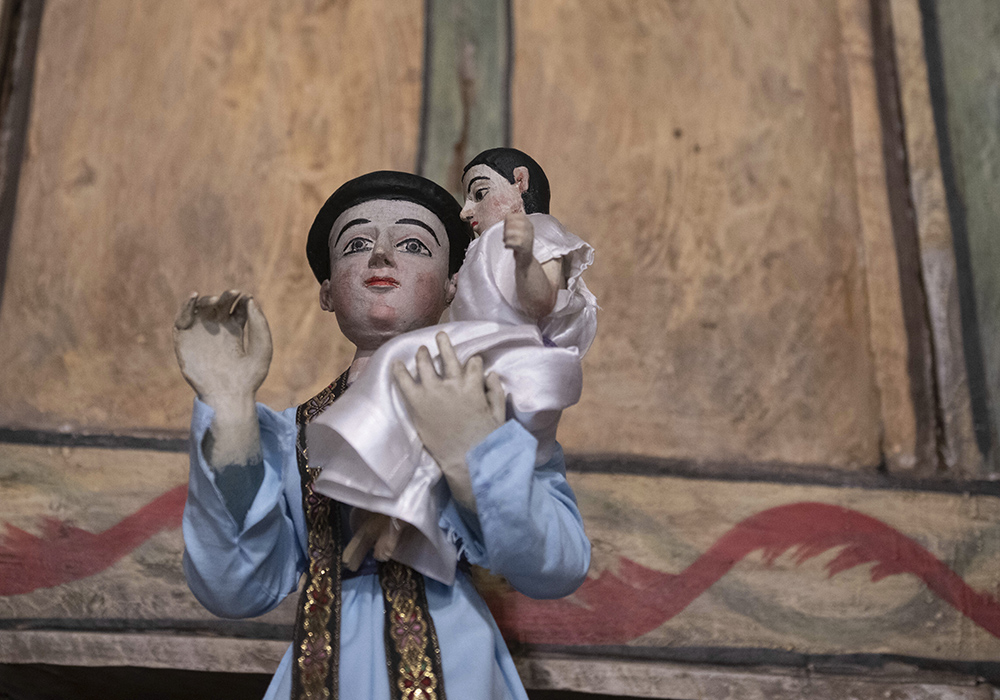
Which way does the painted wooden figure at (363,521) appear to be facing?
toward the camera

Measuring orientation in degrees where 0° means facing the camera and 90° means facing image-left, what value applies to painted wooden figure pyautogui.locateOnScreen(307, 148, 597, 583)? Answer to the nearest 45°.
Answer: approximately 90°
